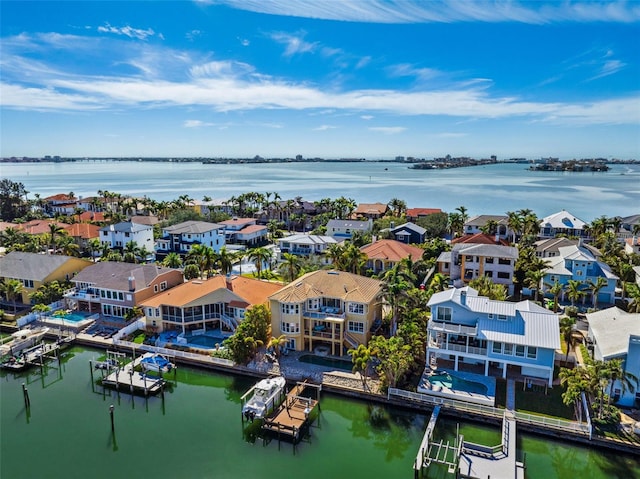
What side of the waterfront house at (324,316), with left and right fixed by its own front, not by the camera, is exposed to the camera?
back

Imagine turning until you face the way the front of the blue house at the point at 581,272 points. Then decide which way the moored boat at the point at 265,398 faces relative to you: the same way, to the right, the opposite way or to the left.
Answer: the opposite way

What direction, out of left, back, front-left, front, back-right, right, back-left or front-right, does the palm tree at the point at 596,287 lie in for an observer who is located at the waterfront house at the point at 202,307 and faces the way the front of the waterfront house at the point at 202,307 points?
left

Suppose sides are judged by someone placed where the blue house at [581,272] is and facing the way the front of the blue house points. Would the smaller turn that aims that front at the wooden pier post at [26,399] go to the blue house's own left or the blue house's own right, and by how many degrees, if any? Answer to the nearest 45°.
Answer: approximately 45° to the blue house's own right

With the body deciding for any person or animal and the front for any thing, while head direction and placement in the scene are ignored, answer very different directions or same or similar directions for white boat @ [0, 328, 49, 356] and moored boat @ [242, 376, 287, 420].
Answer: same or similar directions

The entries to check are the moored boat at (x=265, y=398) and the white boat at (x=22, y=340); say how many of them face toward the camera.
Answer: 0

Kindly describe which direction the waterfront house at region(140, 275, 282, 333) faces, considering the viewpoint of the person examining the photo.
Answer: facing the viewer

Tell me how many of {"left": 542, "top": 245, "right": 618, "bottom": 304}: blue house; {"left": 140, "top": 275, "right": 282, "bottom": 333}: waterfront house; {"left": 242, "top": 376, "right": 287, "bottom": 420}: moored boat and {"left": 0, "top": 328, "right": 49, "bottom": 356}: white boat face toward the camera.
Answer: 2

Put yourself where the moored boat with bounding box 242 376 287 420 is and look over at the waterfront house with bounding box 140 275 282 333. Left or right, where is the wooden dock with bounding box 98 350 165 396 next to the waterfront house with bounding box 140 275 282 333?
left

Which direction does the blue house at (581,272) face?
toward the camera

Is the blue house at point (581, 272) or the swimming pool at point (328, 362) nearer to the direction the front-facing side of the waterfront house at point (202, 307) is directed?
the swimming pool

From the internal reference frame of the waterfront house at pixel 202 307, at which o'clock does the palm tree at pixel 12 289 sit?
The palm tree is roughly at 4 o'clock from the waterfront house.

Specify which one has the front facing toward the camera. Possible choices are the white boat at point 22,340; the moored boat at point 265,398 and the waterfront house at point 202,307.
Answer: the waterfront house
